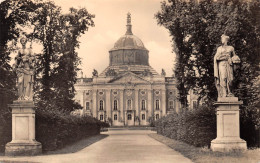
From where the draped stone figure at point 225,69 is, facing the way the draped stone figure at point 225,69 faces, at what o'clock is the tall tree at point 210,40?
The tall tree is roughly at 6 o'clock from the draped stone figure.

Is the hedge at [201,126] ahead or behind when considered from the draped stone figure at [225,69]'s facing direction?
behind

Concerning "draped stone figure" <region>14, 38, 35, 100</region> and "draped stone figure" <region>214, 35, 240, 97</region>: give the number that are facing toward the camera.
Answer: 2

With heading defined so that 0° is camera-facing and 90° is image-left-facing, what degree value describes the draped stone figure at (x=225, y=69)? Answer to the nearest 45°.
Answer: approximately 0°

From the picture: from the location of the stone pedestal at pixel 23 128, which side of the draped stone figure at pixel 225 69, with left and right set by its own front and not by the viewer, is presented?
right

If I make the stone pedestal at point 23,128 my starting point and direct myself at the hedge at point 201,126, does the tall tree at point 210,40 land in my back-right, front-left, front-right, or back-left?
front-left

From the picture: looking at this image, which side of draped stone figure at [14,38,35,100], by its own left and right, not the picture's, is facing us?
front

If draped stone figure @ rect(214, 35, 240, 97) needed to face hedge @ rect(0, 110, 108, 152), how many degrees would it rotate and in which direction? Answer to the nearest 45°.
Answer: approximately 90° to its right

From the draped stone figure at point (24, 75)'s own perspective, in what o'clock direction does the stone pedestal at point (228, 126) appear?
The stone pedestal is roughly at 10 o'clock from the draped stone figure.

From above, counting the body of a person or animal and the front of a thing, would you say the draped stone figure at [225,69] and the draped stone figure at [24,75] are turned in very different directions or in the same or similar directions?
same or similar directions
